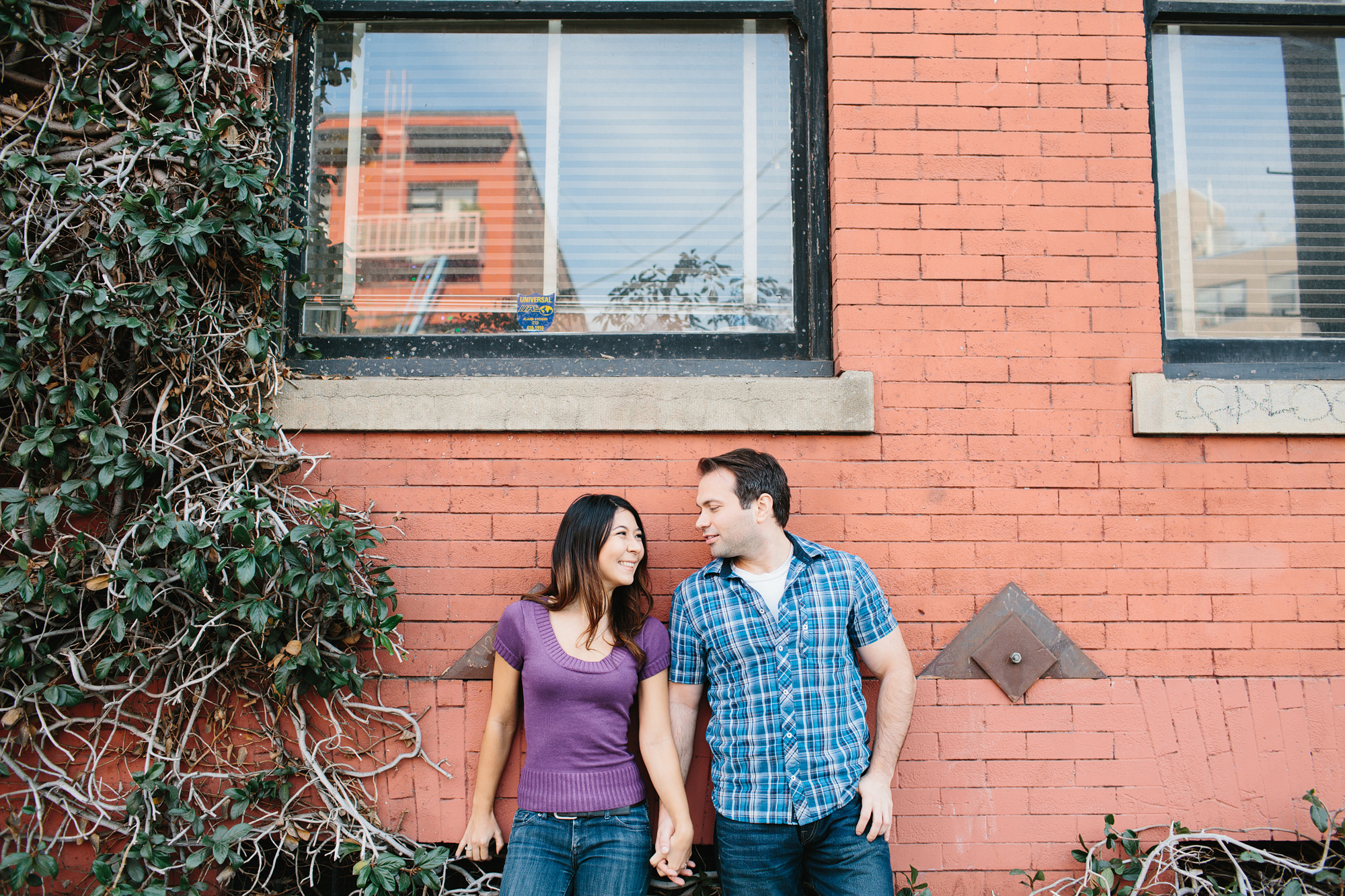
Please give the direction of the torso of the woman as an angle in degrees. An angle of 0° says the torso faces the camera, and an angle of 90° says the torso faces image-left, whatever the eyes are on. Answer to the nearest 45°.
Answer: approximately 0°

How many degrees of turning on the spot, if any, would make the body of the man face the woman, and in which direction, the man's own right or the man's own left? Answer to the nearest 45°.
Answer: approximately 90° to the man's own right

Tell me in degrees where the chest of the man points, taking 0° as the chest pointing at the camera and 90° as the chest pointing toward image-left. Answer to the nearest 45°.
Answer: approximately 0°

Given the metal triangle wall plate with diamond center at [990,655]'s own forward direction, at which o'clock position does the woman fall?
The woman is roughly at 2 o'clock from the metal triangle wall plate with diamond center.
